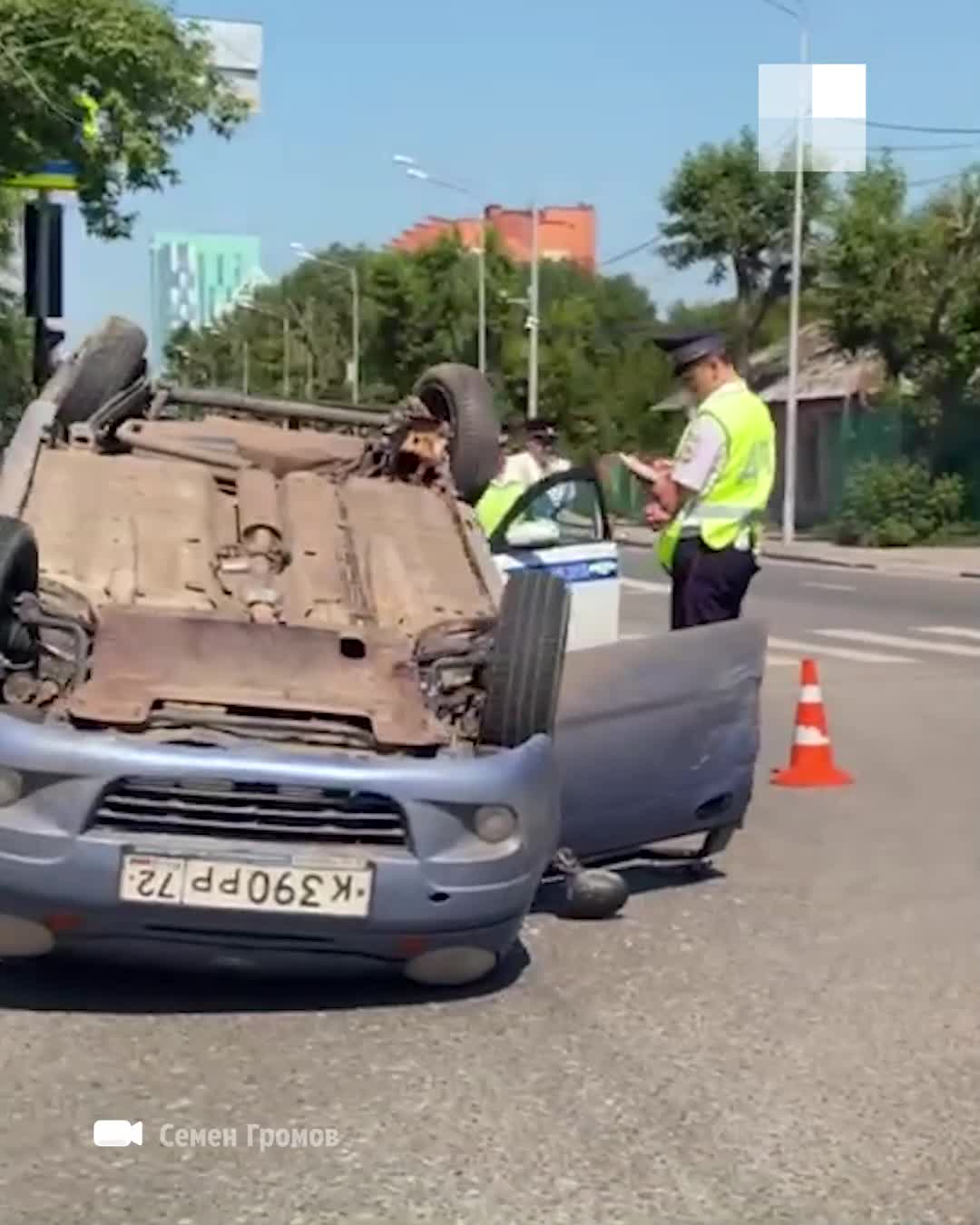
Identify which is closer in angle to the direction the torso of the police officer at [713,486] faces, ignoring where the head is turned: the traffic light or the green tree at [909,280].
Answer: the traffic light

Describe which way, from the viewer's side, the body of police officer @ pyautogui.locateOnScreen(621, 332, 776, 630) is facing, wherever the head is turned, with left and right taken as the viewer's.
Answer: facing away from the viewer and to the left of the viewer

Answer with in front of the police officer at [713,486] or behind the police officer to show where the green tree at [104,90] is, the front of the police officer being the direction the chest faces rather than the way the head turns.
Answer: in front

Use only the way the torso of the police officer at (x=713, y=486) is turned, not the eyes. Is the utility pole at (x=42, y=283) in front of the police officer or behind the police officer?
in front

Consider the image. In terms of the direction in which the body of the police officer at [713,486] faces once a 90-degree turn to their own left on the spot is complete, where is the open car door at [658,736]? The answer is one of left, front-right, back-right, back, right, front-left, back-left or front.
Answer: front-left
